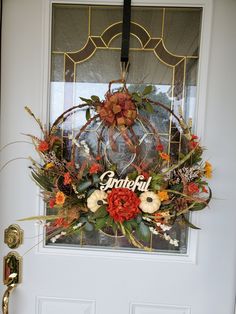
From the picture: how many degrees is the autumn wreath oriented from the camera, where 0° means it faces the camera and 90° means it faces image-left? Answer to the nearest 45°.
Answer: approximately 0°

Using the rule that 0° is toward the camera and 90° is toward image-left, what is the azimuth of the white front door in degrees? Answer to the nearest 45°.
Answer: approximately 0°
